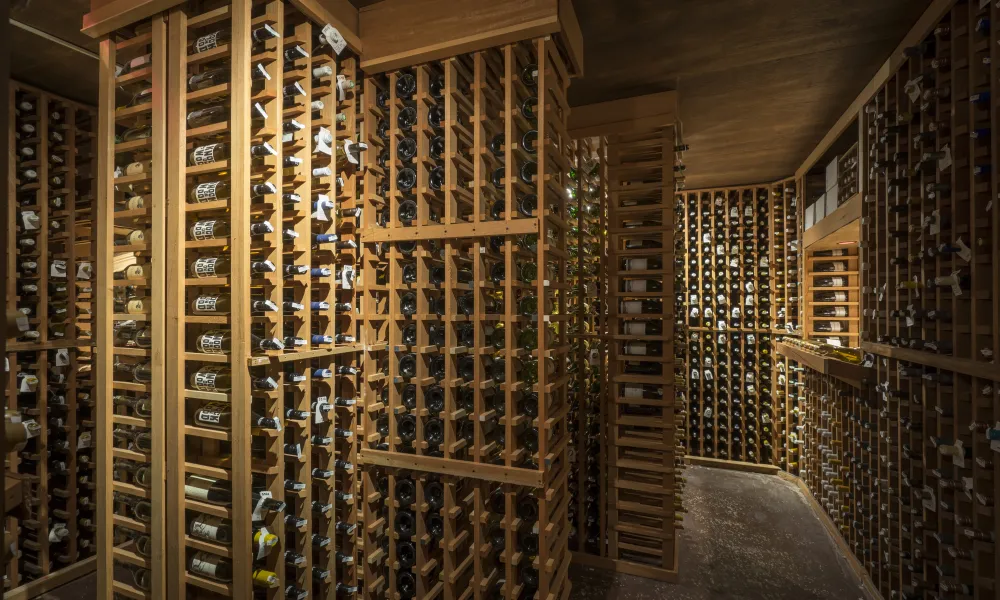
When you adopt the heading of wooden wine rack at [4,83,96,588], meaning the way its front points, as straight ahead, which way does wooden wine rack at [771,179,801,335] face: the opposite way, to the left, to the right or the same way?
the opposite way

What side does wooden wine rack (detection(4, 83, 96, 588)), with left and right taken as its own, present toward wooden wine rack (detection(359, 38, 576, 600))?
front

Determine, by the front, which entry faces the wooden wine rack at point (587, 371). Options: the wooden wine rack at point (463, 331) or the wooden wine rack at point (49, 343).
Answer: the wooden wine rack at point (49, 343)

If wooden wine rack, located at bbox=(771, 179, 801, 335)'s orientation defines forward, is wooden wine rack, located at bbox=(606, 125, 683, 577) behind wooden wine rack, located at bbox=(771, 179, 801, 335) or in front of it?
in front

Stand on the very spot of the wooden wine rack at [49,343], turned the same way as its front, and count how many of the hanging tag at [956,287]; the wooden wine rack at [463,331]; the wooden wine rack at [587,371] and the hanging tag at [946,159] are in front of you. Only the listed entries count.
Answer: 4

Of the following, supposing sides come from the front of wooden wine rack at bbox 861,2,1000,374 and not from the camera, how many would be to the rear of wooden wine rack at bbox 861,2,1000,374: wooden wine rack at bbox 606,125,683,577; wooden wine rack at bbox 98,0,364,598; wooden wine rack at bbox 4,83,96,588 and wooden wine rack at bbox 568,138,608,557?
0

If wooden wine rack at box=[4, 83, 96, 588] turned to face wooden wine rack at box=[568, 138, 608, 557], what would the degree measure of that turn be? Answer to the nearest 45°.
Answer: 0° — it already faces it

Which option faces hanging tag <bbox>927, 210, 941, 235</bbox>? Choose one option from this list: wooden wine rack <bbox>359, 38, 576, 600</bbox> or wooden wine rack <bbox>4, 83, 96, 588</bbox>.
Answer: wooden wine rack <bbox>4, 83, 96, 588</bbox>

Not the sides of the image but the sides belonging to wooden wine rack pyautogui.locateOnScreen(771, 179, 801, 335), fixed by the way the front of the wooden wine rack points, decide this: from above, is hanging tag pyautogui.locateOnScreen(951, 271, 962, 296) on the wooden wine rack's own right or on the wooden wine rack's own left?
on the wooden wine rack's own left

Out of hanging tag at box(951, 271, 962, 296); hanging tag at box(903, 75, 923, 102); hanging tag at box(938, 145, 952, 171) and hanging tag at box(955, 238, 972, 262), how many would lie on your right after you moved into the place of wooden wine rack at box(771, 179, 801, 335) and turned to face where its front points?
0

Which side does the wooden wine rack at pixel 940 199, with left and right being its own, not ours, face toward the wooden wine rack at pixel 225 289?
front

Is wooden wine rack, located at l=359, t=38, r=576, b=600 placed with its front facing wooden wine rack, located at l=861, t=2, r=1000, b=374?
no

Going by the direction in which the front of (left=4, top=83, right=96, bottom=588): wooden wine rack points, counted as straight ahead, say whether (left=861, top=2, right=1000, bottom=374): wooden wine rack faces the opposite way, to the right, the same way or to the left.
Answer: the opposite way

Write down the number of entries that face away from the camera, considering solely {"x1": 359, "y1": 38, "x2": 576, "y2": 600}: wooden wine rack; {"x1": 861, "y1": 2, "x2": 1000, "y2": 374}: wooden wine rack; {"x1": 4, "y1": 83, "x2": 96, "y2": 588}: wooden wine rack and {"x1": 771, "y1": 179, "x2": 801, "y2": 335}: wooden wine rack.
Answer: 0

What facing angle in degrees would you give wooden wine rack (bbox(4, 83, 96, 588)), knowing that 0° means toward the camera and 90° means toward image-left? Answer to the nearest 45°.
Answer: approximately 315°

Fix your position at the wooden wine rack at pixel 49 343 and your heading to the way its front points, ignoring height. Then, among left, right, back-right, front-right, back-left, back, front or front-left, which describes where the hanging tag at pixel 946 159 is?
front

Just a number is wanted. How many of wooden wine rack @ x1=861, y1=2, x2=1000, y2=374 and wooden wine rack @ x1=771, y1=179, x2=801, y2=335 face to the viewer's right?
0

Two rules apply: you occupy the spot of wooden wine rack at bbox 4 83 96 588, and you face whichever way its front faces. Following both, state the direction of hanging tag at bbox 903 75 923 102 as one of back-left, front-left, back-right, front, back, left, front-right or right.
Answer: front

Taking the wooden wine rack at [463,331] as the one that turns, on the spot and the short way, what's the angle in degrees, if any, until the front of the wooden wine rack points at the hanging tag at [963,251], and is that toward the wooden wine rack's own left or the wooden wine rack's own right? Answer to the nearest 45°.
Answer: approximately 135° to the wooden wine rack's own left

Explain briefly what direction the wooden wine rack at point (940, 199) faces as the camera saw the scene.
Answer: facing the viewer and to the left of the viewer

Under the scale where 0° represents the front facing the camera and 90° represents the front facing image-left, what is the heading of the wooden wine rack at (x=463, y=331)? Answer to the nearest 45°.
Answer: approximately 45°

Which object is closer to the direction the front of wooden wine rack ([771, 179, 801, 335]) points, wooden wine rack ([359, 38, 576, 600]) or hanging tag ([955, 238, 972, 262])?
the wooden wine rack
